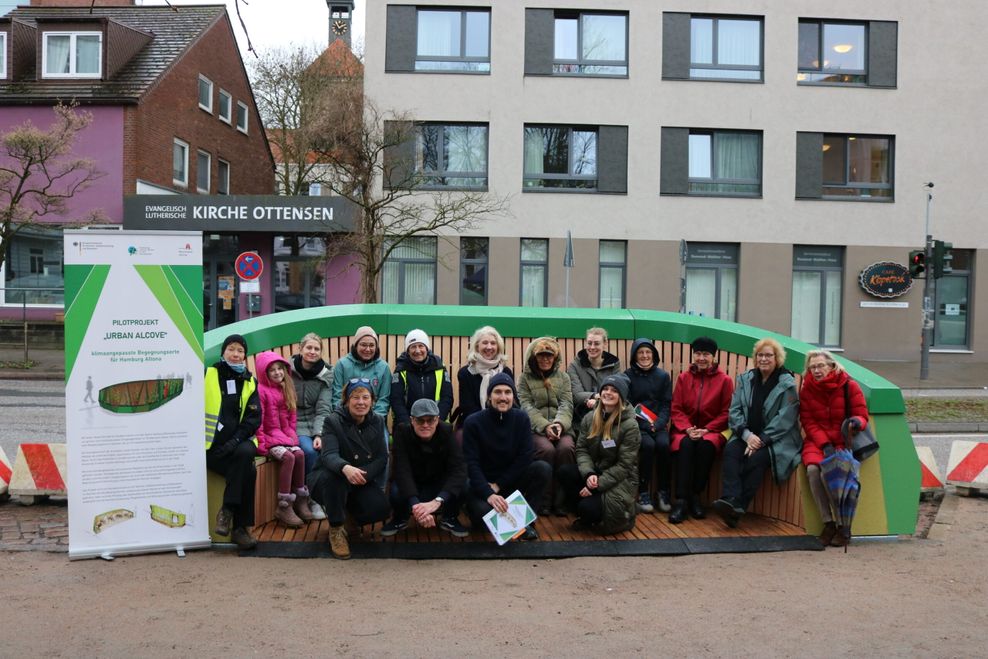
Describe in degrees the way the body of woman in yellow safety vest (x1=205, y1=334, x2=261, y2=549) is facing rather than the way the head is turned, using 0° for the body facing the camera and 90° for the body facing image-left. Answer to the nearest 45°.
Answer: approximately 0°

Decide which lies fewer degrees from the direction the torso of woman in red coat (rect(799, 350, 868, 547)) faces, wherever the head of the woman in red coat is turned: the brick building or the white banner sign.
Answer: the white banner sign

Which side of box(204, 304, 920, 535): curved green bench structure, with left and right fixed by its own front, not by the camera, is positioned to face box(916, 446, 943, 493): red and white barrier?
left

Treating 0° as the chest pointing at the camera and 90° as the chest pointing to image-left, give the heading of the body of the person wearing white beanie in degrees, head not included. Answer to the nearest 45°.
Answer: approximately 0°

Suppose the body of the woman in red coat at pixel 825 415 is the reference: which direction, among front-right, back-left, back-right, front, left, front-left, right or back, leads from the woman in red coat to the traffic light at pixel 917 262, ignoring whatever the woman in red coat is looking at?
back

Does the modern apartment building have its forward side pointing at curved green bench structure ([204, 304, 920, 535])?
yes
